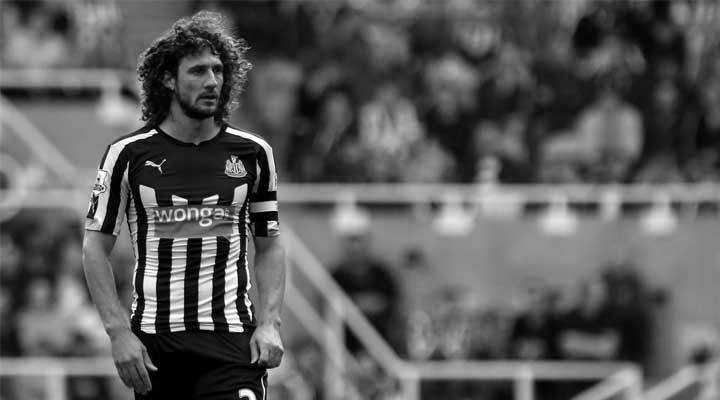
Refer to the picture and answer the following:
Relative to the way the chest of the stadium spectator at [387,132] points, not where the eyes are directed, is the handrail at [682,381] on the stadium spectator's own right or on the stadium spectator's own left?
on the stadium spectator's own left

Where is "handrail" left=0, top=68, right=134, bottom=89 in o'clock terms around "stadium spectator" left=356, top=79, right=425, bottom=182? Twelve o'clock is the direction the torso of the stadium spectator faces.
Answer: The handrail is roughly at 3 o'clock from the stadium spectator.

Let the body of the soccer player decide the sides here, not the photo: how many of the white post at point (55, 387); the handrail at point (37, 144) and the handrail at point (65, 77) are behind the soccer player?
3

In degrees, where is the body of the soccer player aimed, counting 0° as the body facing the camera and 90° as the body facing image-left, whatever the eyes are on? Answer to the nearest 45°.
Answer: approximately 0°

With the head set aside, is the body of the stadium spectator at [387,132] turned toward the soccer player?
yes

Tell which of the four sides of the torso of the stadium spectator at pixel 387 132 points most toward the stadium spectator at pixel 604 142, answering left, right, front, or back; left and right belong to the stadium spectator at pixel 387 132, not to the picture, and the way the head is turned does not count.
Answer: left

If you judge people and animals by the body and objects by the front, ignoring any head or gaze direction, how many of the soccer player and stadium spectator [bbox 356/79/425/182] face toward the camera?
2
